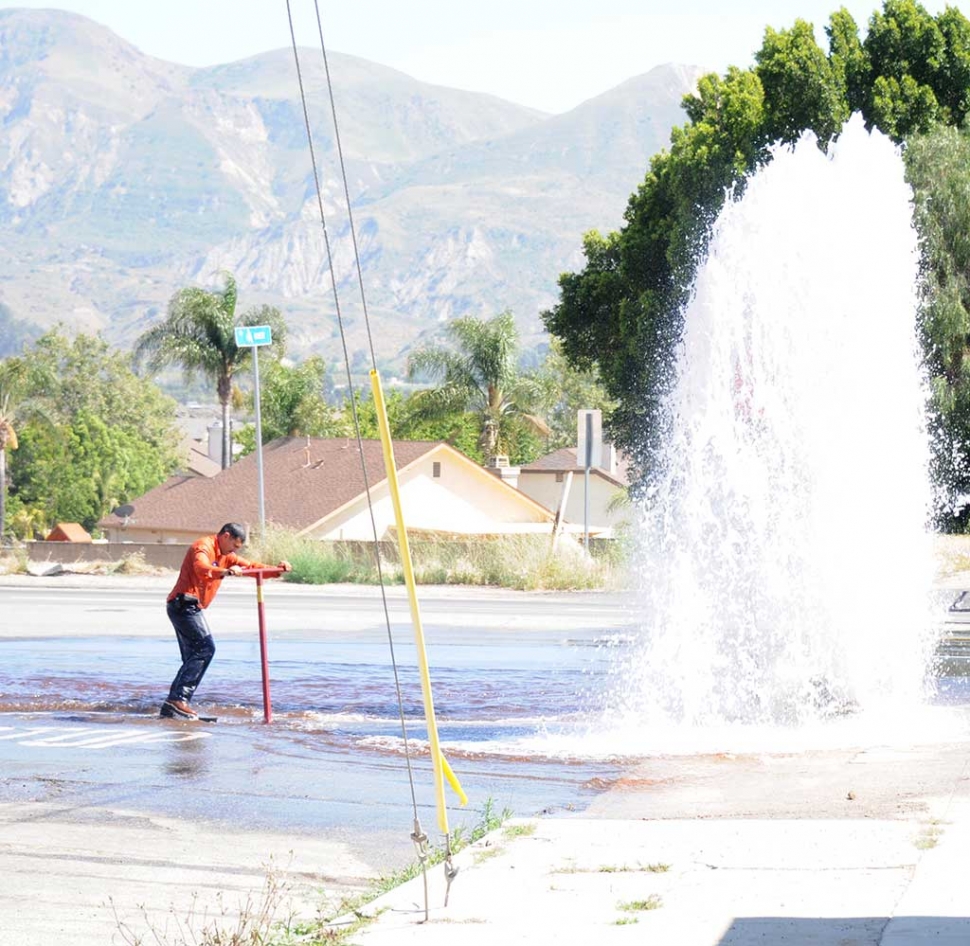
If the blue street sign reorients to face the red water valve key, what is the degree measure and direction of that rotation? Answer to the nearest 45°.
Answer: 0° — it already faces it

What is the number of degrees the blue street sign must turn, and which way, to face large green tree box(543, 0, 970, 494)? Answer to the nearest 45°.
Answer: approximately 45° to its left

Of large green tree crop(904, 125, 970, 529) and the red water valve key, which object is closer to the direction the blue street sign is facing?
the red water valve key

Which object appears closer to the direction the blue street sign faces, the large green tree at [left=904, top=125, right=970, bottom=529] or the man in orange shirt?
the man in orange shirt

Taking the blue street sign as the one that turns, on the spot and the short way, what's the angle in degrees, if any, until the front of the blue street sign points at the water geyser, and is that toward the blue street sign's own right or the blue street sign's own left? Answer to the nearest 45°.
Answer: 0° — it already faces it

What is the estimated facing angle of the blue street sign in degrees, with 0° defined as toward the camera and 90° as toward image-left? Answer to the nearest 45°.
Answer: approximately 0°

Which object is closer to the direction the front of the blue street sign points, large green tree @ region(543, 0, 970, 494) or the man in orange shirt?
the man in orange shirt

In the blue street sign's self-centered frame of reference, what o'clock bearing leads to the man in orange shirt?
The man in orange shirt is roughly at 12 o'clock from the blue street sign.

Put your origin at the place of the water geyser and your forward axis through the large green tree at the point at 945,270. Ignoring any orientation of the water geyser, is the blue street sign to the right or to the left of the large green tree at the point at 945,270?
left
